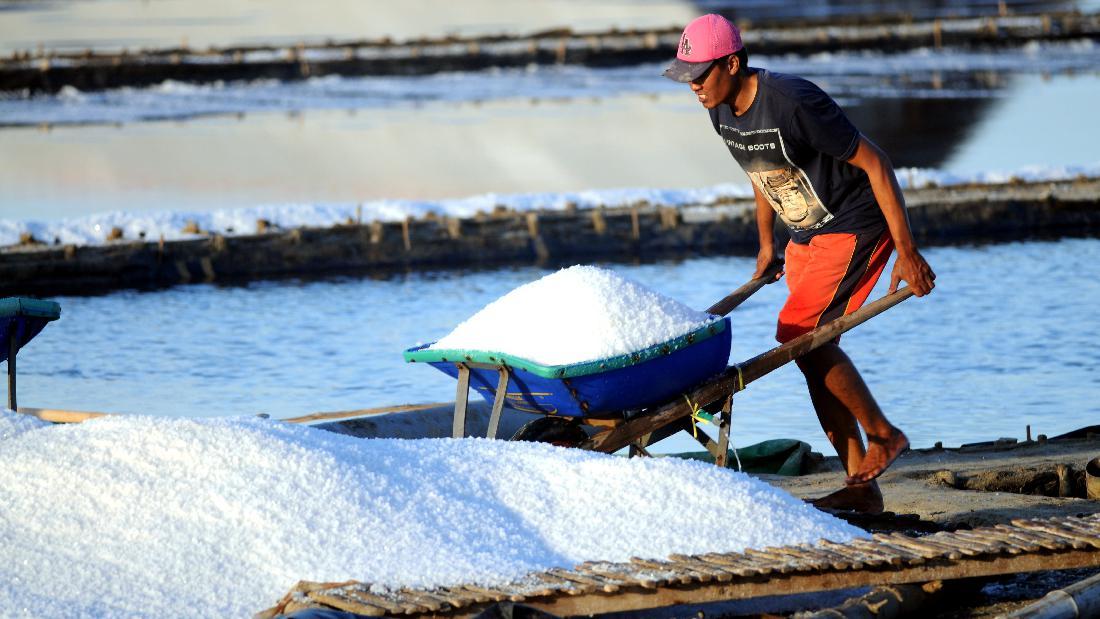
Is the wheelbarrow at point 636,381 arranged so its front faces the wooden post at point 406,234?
no

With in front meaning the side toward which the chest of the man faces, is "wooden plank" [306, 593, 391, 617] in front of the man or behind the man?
in front

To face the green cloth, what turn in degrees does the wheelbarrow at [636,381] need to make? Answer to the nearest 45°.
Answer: approximately 135° to its right

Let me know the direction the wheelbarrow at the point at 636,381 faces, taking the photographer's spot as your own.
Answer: facing the viewer and to the left of the viewer

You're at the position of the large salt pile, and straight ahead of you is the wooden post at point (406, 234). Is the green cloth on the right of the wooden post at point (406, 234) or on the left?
right

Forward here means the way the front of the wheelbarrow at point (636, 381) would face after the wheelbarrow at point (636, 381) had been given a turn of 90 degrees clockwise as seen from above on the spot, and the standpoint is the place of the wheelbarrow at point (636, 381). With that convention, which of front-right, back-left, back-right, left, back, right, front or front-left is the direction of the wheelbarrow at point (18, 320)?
front-left

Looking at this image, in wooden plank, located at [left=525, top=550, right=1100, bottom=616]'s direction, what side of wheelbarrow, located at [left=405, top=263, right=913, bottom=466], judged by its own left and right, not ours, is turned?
left

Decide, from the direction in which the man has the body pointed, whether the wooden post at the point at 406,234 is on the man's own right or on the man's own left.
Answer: on the man's own right

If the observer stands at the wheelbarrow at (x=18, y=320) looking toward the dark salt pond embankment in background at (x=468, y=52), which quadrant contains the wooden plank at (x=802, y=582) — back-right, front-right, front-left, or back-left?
back-right

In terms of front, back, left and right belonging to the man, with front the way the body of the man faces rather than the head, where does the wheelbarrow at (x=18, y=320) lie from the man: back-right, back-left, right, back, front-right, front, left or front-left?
front-right

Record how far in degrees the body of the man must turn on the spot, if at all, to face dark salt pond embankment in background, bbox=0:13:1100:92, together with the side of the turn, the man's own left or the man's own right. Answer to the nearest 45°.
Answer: approximately 135° to the man's own right
